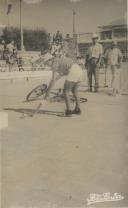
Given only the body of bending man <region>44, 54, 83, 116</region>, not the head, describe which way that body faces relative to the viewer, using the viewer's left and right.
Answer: facing to the left of the viewer

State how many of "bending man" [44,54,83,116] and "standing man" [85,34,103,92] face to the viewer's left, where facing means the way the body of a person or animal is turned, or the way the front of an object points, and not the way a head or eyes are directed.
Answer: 1

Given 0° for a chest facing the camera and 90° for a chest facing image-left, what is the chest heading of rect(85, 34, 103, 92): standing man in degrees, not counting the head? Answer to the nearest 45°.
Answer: approximately 0°

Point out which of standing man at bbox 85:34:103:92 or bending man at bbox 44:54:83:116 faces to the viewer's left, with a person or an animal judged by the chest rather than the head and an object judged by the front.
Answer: bending man at bbox 44:54:83:116

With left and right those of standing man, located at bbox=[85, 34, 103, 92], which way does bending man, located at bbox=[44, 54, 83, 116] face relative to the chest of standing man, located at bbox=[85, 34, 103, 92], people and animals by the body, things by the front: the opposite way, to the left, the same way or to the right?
to the right
